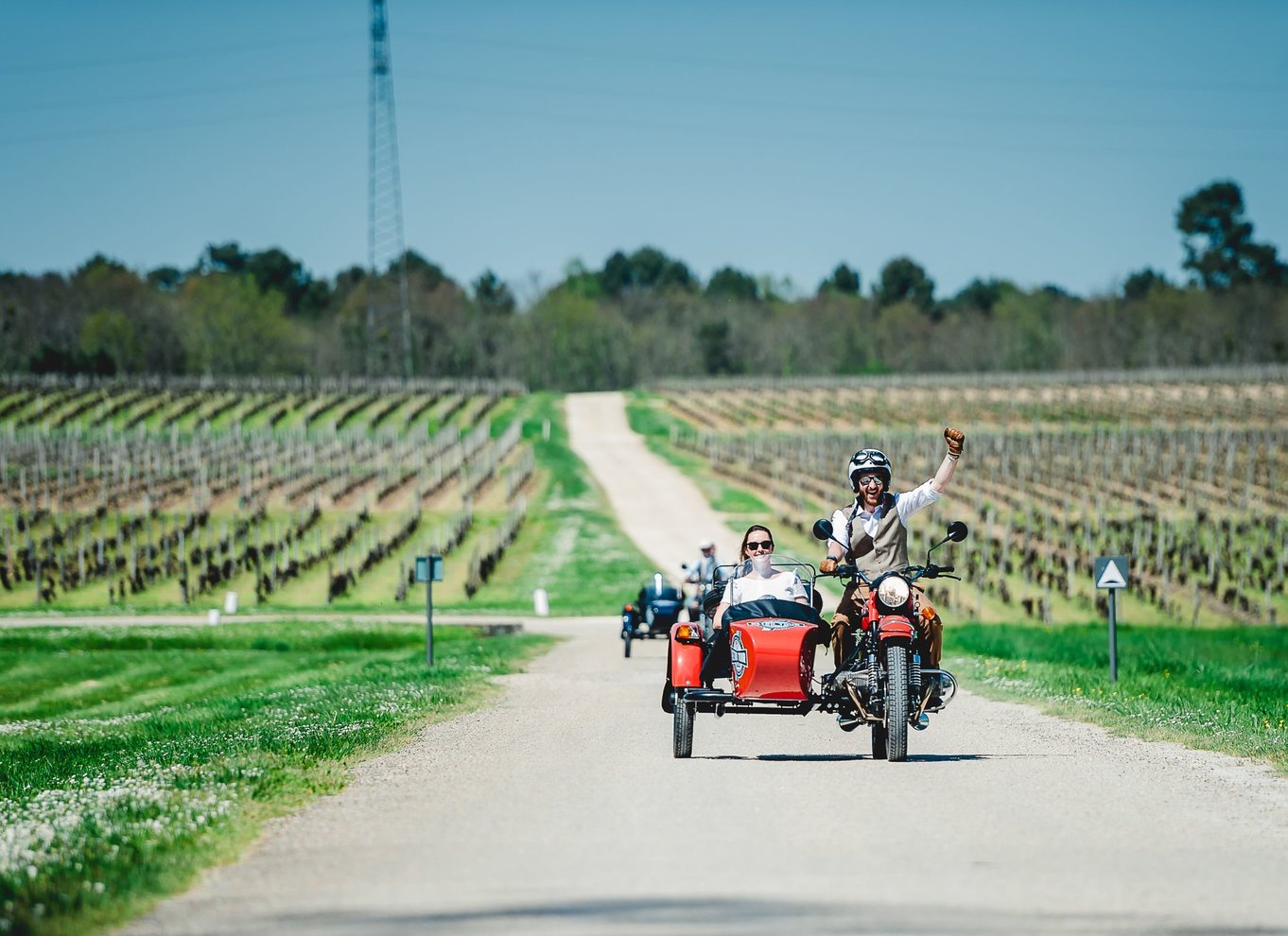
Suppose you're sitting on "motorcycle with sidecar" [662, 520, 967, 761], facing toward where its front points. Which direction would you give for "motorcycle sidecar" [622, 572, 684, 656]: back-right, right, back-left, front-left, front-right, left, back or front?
back

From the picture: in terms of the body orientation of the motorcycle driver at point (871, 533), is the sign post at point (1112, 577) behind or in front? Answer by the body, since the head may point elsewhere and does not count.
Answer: behind

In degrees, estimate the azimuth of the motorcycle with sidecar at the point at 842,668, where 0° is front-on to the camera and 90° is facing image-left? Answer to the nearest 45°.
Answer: approximately 0°

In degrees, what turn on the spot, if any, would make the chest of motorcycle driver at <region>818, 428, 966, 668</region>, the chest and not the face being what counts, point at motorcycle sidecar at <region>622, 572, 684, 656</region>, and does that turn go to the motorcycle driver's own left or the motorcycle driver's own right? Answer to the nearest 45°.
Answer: approximately 180°

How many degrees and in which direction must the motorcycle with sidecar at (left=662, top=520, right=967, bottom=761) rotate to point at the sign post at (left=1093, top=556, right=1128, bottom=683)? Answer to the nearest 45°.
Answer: approximately 180°
